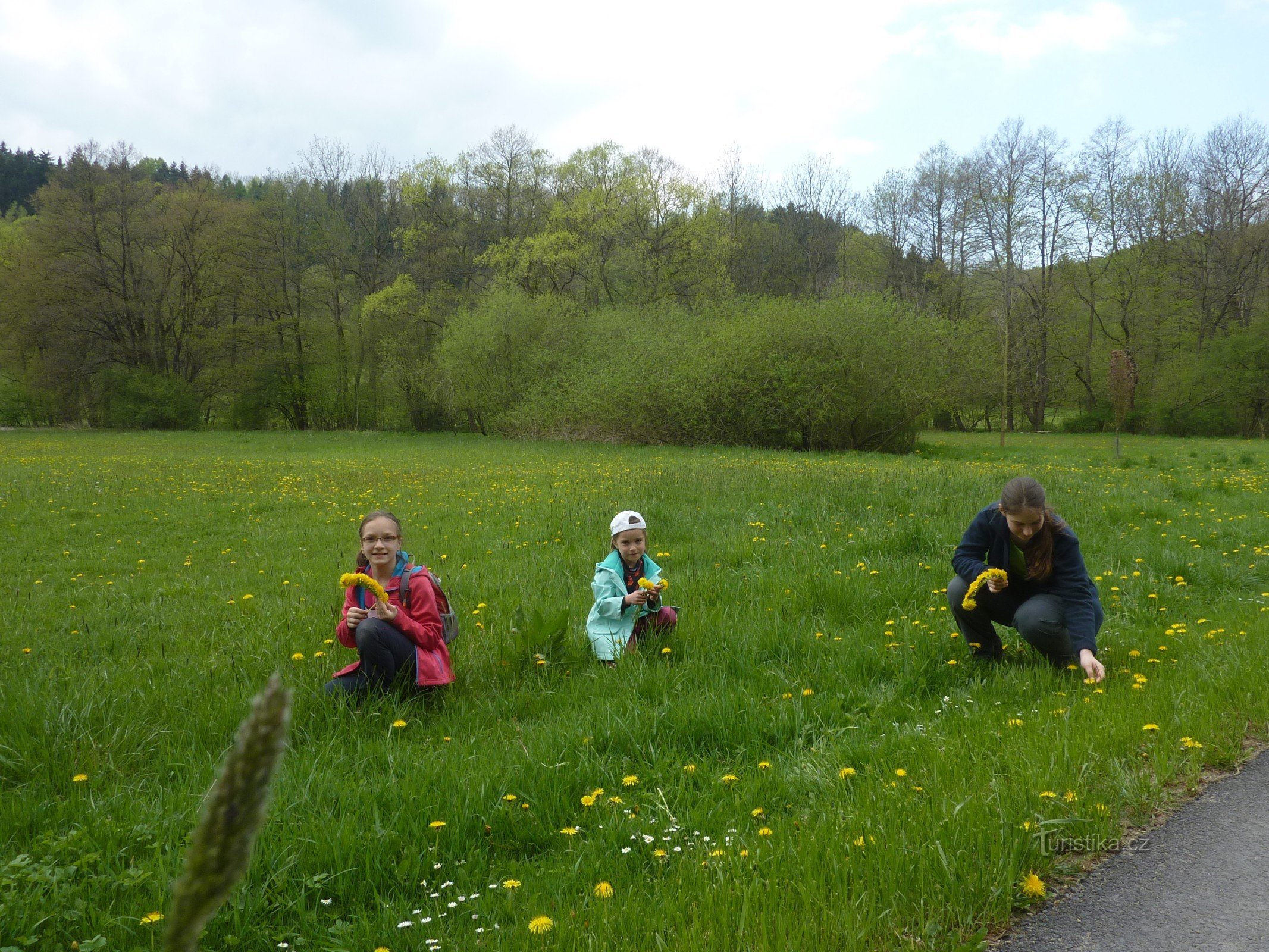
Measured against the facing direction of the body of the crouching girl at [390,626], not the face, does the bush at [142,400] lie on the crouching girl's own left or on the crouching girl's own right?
on the crouching girl's own right

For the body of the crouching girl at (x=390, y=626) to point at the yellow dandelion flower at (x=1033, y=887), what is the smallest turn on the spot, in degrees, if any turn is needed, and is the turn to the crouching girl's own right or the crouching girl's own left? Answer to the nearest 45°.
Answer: approximately 90° to the crouching girl's own left

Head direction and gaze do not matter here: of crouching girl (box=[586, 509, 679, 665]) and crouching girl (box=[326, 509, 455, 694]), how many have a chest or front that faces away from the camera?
0

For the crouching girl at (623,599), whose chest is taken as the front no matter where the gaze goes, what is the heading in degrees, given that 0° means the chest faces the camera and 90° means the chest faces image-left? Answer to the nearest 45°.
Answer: approximately 315°

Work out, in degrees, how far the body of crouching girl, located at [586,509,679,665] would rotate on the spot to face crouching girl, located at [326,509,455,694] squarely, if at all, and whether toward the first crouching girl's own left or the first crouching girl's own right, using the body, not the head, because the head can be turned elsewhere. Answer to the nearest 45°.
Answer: approximately 90° to the first crouching girl's own right

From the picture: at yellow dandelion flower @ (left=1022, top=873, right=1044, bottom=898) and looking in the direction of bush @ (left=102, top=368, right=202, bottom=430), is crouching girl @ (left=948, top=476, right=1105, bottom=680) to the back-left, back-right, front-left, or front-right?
front-right

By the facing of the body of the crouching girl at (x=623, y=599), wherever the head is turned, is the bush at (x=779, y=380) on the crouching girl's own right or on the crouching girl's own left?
on the crouching girl's own left

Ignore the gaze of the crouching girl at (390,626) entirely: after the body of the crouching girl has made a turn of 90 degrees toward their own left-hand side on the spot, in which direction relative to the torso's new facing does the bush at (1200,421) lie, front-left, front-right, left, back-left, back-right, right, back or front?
left

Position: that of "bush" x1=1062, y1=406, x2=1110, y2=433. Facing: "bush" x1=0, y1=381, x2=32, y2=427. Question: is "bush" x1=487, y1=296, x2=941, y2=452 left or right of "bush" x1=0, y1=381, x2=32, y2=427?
left

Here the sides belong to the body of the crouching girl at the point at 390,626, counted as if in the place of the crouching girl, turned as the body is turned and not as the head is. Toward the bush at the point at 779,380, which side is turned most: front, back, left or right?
back

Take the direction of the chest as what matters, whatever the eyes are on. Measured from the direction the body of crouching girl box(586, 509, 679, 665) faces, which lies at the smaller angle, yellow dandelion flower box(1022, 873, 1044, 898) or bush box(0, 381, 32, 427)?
the yellow dandelion flower

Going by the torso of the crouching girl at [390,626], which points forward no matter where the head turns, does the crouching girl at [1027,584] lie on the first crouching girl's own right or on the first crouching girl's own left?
on the first crouching girl's own left
